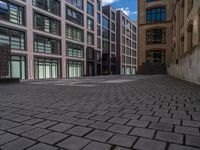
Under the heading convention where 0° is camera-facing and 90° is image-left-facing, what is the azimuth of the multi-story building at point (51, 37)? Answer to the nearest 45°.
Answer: approximately 315°

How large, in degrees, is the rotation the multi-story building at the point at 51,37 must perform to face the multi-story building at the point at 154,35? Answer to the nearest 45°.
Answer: approximately 45° to its left
